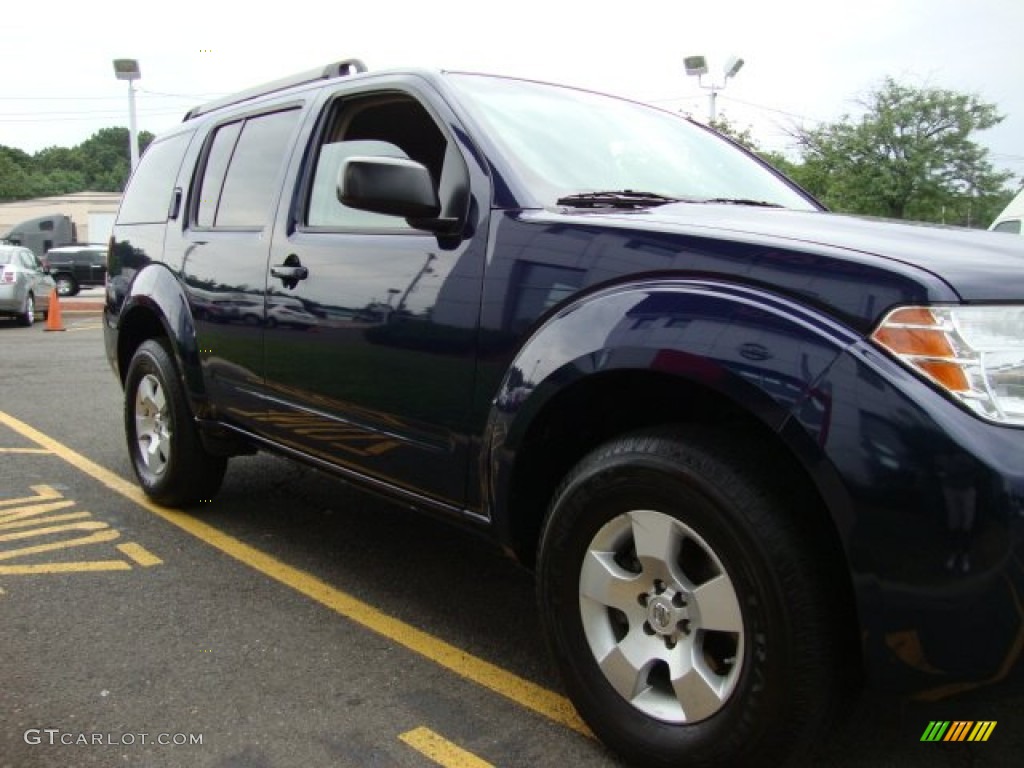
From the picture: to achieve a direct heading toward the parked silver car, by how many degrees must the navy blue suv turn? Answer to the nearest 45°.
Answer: approximately 180°

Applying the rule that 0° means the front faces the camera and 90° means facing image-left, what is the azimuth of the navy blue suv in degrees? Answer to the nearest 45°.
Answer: approximately 315°

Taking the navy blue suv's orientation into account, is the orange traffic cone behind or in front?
behind

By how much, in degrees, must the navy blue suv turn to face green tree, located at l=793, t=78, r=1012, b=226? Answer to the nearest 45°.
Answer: approximately 135° to its left

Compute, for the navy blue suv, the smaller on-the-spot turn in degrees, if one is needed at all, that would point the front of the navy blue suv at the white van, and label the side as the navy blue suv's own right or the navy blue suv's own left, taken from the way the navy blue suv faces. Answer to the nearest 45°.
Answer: approximately 90° to the navy blue suv's own left

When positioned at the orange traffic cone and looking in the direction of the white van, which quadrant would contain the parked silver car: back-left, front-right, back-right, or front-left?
back-left

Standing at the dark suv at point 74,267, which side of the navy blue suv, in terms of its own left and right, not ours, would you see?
back
